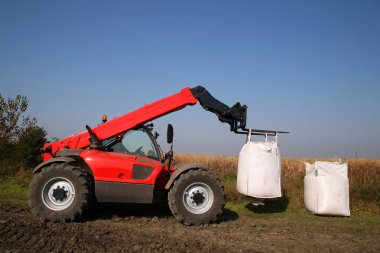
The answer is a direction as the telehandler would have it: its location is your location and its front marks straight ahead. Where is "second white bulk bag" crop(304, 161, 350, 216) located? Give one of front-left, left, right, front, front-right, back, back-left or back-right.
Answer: front

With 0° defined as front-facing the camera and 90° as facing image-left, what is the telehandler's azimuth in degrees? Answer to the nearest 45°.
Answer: approximately 270°
